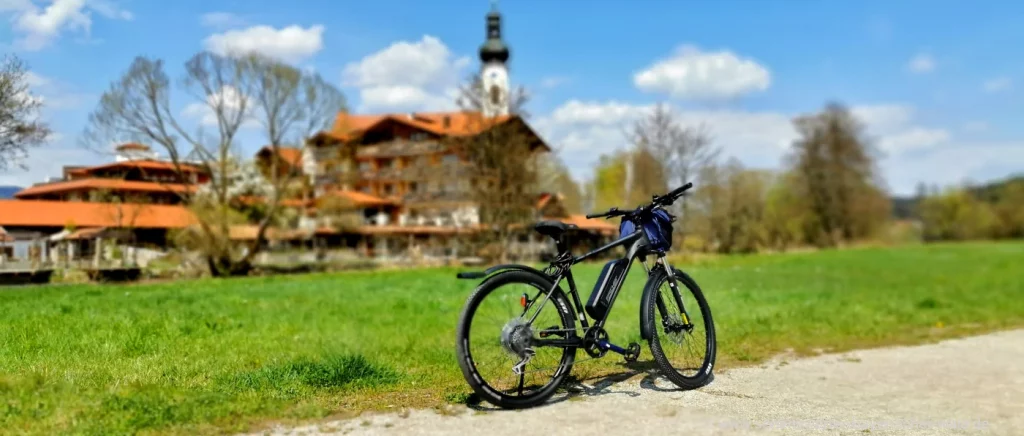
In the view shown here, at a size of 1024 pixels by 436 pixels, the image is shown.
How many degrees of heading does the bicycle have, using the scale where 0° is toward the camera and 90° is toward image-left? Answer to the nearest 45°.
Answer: approximately 225°

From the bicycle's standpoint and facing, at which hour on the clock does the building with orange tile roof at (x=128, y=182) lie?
The building with orange tile roof is roughly at 9 o'clock from the bicycle.

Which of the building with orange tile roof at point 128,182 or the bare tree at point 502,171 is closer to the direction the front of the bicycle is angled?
the bare tree

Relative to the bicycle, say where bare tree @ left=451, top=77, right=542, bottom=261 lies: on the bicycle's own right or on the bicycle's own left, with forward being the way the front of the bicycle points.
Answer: on the bicycle's own left

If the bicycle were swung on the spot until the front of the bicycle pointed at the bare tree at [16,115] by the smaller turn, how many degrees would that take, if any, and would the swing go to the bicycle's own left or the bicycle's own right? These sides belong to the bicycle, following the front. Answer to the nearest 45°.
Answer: approximately 135° to the bicycle's own left

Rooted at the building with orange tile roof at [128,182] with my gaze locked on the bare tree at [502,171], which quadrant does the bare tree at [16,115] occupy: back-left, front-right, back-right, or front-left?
back-right
